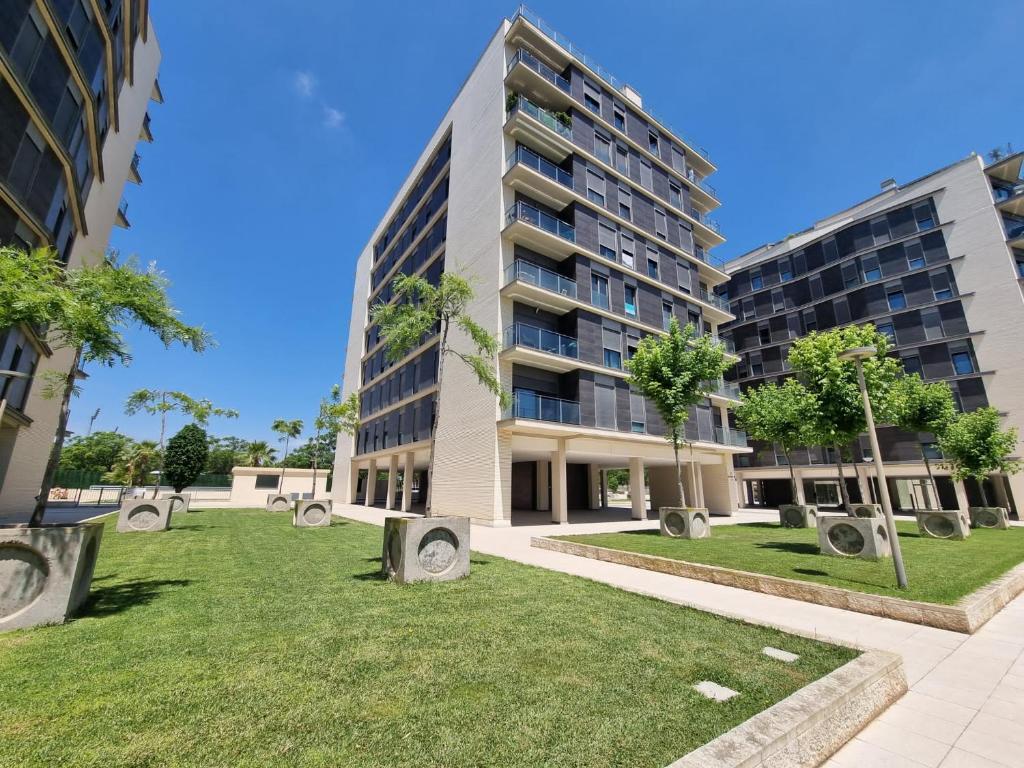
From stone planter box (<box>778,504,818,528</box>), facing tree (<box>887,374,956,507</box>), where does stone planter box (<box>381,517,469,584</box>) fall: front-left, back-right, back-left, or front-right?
back-right
